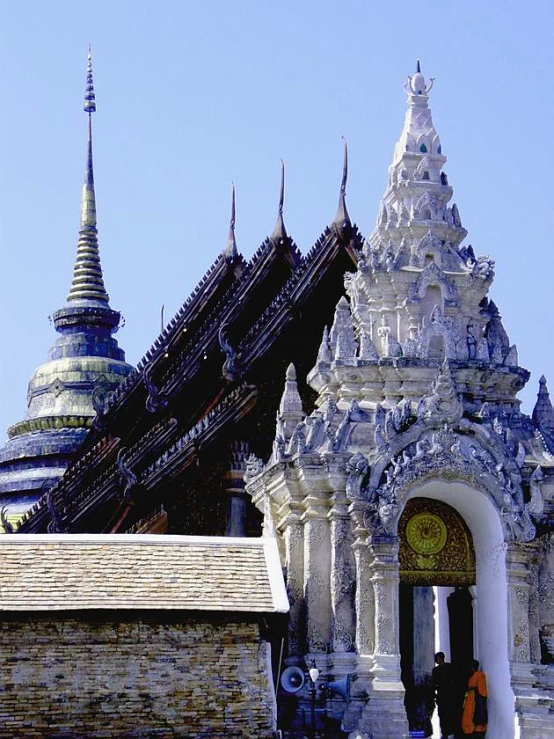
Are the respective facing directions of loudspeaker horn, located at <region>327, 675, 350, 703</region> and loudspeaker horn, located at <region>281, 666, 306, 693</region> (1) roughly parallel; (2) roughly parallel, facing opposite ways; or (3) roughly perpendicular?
roughly perpendicular

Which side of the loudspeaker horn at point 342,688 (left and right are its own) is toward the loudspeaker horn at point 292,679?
back

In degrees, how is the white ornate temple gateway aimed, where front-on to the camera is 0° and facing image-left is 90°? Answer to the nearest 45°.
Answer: approximately 315°

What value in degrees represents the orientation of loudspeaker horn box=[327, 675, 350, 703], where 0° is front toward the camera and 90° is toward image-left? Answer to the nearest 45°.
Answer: approximately 270°

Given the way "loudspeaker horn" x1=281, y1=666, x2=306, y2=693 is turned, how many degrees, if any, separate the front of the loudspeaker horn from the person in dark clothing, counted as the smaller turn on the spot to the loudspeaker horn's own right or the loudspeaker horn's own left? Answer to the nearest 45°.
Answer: approximately 135° to the loudspeaker horn's own left

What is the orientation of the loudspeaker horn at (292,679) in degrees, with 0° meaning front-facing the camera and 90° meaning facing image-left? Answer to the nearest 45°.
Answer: approximately 0°

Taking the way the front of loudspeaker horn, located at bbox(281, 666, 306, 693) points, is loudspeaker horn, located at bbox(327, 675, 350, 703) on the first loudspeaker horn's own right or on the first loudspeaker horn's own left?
on the first loudspeaker horn's own left

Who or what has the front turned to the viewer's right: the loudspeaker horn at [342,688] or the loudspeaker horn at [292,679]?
the loudspeaker horn at [342,688]
